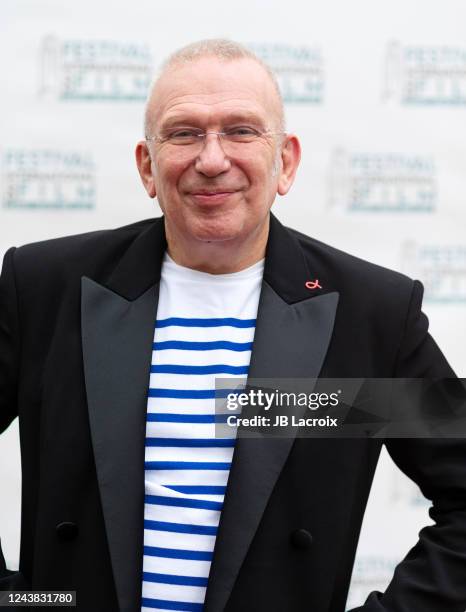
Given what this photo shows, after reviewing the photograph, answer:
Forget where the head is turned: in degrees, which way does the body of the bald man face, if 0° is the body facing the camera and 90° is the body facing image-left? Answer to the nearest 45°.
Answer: approximately 0°
